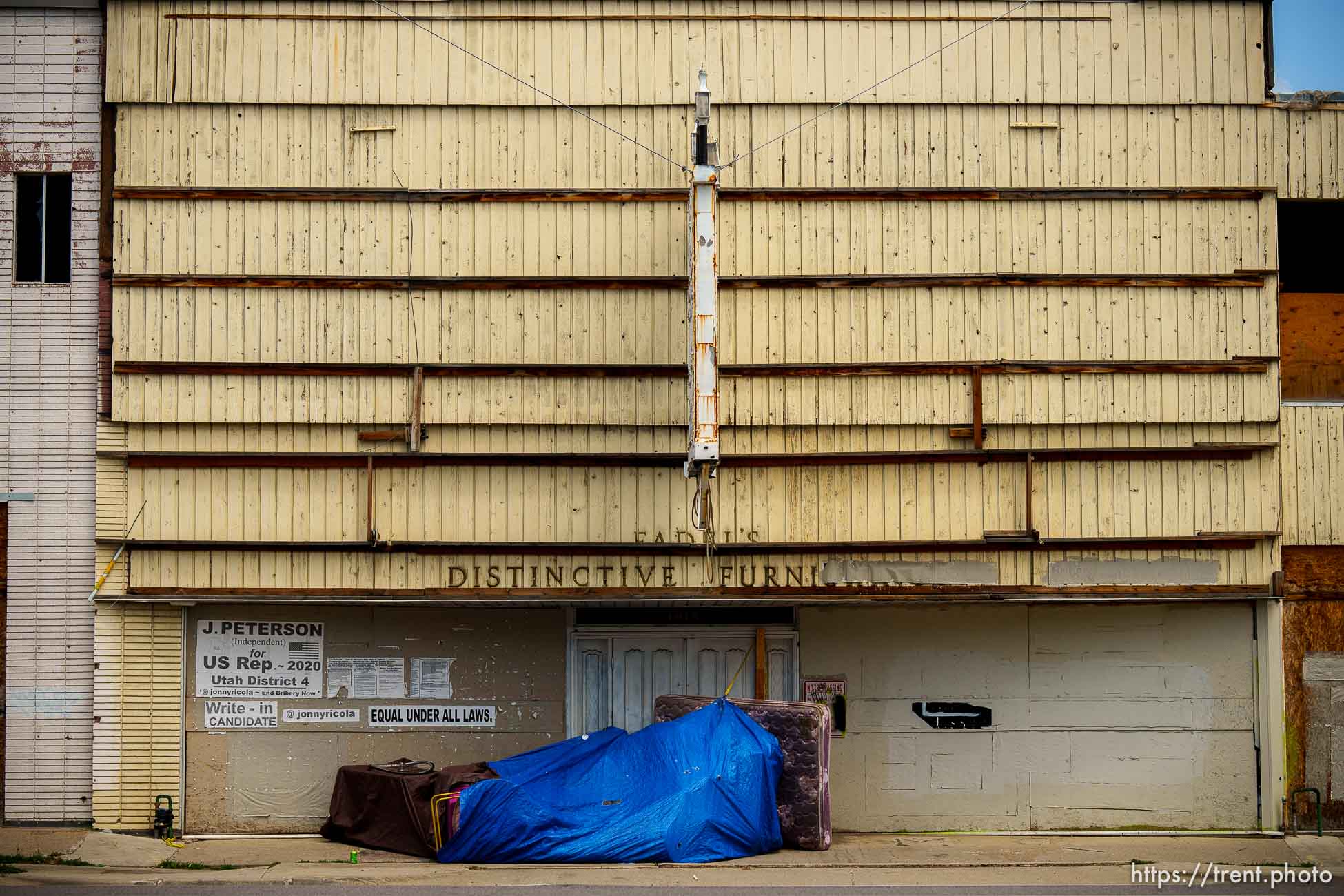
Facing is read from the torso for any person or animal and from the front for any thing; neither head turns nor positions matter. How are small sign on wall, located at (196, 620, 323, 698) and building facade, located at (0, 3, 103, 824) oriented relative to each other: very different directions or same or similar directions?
same or similar directions

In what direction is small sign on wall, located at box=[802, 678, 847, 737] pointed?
toward the camera

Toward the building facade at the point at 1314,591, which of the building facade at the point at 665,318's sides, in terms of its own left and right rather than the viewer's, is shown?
left

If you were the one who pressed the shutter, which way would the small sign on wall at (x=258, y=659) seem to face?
facing the viewer

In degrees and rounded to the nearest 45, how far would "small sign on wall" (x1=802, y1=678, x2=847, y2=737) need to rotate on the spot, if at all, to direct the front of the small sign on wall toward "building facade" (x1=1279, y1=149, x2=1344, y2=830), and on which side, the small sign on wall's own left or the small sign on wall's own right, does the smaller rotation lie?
approximately 90° to the small sign on wall's own left

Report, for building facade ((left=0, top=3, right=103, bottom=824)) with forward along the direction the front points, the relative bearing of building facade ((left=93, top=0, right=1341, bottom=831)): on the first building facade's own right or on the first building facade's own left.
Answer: on the first building facade's own left

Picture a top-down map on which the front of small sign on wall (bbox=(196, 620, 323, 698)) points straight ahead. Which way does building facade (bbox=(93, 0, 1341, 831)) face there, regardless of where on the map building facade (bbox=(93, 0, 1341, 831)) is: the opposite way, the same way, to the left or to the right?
the same way

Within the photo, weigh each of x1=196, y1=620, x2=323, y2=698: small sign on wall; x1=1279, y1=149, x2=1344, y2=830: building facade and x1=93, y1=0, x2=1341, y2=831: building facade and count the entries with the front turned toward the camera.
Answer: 3

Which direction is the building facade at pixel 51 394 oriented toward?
toward the camera

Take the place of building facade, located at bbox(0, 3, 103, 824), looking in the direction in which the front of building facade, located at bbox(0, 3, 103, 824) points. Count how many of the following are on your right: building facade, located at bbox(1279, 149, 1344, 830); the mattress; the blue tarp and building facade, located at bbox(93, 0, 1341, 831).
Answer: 0

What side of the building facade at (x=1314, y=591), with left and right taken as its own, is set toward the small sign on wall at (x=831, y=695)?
right

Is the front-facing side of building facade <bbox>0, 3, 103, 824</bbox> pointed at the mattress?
no
